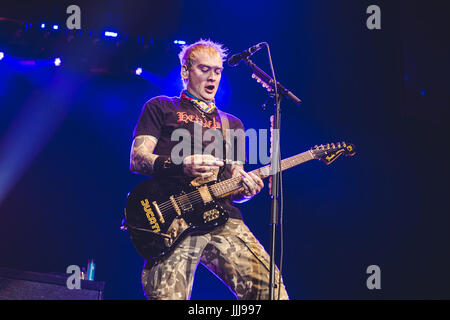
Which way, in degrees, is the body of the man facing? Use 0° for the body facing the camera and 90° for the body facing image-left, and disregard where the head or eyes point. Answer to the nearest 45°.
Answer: approximately 315°

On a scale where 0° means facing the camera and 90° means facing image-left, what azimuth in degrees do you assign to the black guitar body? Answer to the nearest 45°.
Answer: approximately 0°
